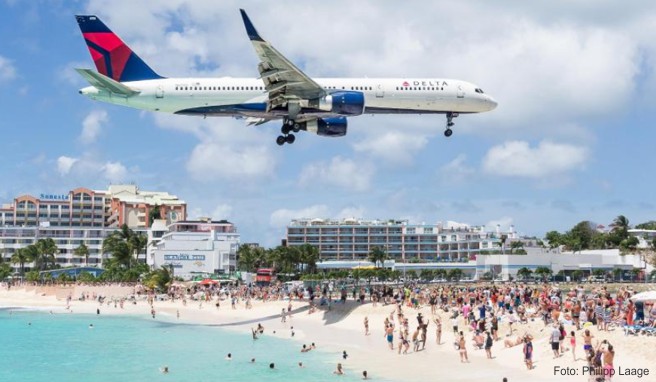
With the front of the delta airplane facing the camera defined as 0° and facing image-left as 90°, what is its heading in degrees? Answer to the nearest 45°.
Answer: approximately 270°

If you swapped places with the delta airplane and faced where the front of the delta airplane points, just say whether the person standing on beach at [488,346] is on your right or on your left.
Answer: on your right

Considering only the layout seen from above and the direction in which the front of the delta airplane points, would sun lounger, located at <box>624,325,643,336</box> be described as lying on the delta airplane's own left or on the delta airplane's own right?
on the delta airplane's own right

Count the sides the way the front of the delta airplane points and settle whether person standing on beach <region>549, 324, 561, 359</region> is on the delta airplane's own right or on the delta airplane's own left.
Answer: on the delta airplane's own right

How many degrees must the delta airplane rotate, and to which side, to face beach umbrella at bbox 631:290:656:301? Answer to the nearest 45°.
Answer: approximately 45° to its right

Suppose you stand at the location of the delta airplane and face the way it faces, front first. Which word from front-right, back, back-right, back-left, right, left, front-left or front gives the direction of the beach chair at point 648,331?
front-right

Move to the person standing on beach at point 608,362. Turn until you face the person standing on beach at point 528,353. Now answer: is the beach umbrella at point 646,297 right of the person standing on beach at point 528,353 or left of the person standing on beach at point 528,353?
right

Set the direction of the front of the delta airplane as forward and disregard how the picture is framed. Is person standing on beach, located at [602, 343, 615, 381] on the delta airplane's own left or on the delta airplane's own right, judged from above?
on the delta airplane's own right
